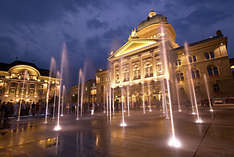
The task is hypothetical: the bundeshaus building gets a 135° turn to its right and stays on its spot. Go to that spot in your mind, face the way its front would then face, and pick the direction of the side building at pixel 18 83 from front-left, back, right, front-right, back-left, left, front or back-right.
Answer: left
